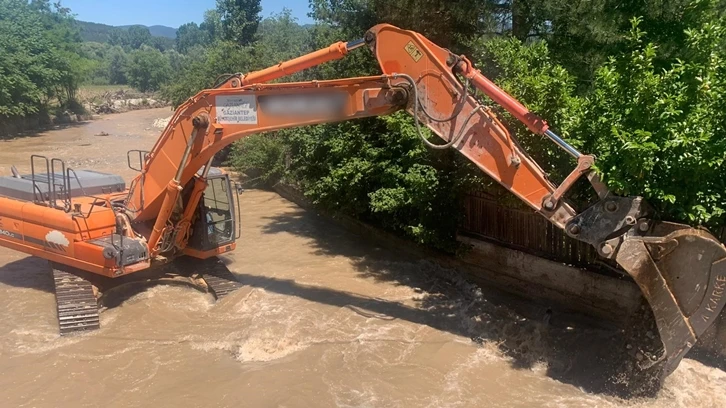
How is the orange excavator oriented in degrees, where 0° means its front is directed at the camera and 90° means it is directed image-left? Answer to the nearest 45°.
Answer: approximately 315°

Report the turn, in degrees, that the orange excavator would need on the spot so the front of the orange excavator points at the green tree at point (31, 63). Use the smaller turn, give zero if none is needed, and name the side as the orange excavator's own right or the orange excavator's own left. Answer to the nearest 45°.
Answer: approximately 180°

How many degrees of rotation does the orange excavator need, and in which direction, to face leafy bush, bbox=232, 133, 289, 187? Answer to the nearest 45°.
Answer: approximately 135° to its left

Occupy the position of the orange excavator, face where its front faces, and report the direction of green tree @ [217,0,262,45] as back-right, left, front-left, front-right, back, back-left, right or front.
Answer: back-left
